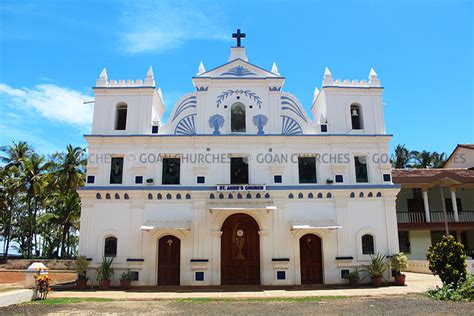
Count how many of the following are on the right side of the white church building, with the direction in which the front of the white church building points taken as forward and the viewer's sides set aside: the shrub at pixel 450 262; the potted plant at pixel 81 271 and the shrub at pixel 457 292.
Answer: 1

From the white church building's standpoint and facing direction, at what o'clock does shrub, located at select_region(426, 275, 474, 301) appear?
The shrub is roughly at 10 o'clock from the white church building.

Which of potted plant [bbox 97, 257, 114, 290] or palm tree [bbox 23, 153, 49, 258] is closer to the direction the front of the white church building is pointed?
the potted plant

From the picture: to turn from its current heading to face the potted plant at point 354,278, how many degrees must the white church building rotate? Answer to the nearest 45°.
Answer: approximately 90° to its left

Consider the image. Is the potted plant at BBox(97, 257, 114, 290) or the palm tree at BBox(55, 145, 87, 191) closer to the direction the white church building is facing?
the potted plant

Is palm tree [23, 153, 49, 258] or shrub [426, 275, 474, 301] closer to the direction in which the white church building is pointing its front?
the shrub

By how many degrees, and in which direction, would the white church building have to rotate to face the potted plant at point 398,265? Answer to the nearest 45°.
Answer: approximately 90° to its left

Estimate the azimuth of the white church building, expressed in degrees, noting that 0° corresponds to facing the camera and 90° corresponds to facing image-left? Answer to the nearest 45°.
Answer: approximately 0°

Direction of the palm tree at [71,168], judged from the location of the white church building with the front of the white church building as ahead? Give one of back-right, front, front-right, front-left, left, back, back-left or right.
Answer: back-right

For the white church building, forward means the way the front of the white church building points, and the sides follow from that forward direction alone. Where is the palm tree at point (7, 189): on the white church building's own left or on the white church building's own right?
on the white church building's own right

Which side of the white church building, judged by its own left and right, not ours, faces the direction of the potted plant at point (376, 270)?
left
